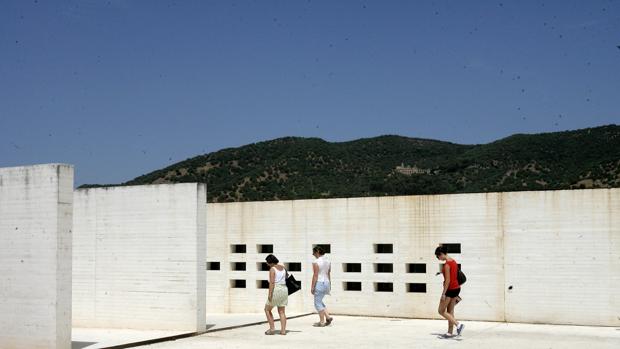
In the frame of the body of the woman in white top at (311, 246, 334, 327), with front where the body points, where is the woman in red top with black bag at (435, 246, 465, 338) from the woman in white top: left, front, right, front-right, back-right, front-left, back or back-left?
back

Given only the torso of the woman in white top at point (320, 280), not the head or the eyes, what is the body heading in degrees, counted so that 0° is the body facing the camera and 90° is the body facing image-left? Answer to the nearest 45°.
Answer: approximately 135°

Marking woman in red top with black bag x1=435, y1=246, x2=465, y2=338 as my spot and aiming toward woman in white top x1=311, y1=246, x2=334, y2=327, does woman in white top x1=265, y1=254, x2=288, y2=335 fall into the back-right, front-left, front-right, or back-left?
front-left

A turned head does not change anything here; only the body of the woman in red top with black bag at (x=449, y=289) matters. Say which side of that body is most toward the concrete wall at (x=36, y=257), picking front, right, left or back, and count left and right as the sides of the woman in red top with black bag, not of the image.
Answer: front

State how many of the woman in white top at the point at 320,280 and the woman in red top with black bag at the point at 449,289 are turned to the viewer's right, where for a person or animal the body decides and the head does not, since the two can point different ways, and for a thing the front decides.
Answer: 0

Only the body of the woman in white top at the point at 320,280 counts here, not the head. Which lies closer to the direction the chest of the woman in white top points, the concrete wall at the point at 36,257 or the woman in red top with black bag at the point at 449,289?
the concrete wall

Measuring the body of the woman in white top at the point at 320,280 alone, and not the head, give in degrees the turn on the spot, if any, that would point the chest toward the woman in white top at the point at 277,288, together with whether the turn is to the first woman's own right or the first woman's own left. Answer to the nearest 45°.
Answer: approximately 90° to the first woman's own left

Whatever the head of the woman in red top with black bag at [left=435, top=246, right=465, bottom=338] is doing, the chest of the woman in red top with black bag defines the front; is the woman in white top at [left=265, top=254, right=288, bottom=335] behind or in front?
in front

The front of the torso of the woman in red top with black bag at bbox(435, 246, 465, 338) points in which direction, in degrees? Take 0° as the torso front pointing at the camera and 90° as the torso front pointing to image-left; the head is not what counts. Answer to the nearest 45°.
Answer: approximately 90°

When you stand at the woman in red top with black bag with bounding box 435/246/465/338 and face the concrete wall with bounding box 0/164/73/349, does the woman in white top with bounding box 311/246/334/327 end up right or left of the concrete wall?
right

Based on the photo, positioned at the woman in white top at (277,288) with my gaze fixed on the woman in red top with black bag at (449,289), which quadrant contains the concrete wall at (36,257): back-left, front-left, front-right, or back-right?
back-right

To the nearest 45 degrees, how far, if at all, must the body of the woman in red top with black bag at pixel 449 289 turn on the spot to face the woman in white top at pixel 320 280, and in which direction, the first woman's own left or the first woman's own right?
approximately 45° to the first woman's own right
